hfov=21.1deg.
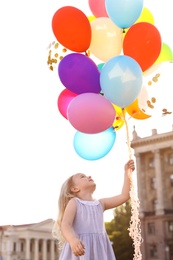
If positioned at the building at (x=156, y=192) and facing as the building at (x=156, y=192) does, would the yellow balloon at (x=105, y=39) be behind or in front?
in front

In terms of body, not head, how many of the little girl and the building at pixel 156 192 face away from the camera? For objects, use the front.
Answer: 0

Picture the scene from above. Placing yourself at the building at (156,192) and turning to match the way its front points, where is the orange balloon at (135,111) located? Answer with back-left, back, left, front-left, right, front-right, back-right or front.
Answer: front-left

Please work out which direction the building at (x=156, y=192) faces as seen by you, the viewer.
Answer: facing the viewer and to the left of the viewer

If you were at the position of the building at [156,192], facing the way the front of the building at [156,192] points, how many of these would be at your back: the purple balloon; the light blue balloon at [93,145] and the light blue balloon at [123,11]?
0

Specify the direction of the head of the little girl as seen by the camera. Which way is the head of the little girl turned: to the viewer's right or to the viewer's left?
to the viewer's right

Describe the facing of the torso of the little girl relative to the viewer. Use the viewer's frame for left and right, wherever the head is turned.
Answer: facing the viewer and to the right of the viewer

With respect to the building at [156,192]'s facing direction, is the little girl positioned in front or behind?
in front

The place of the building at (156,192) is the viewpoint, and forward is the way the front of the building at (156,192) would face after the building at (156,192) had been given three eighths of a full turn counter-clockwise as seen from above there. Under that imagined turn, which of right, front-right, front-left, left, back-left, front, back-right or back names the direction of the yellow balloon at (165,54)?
right

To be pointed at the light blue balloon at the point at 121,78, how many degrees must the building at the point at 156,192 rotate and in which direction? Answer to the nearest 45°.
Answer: approximately 45° to its left

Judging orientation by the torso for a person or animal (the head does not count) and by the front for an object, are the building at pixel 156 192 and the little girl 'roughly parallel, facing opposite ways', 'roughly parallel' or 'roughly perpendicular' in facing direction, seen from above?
roughly perpendicular

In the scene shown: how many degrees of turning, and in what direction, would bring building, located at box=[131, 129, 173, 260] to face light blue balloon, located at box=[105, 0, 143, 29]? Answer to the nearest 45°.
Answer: approximately 45° to its left
